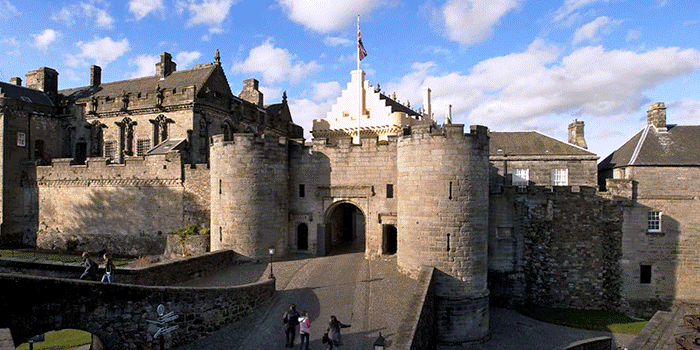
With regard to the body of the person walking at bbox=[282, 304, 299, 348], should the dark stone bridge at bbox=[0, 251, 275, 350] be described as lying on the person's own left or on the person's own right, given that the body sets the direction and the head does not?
on the person's own left

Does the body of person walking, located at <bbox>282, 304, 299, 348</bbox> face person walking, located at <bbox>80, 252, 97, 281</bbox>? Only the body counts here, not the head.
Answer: no

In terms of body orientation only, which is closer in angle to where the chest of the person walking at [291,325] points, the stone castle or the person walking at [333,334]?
the stone castle

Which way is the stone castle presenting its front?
toward the camera

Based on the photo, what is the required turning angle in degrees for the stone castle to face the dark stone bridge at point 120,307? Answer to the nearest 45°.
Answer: approximately 45° to its right

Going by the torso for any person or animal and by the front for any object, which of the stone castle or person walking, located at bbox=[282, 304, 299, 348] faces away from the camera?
the person walking

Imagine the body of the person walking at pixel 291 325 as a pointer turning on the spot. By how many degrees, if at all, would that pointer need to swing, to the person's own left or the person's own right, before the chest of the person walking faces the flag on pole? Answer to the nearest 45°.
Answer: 0° — they already face it

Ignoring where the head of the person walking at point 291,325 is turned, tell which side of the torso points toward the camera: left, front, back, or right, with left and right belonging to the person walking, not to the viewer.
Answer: back

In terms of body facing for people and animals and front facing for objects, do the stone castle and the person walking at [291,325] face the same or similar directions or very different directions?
very different directions
